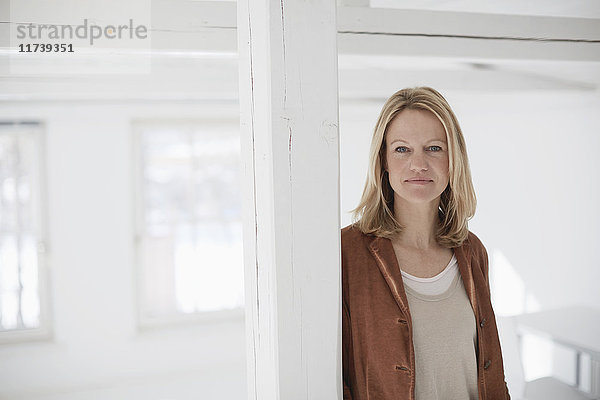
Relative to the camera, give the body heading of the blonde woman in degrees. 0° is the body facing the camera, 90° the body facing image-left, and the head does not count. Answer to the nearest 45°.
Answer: approximately 315°

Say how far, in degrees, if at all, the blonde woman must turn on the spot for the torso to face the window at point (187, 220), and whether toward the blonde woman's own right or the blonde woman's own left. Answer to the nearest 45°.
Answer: approximately 180°

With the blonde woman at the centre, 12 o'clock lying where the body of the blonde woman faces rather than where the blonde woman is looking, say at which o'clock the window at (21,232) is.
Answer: The window is roughly at 6 o'clock from the blonde woman.
